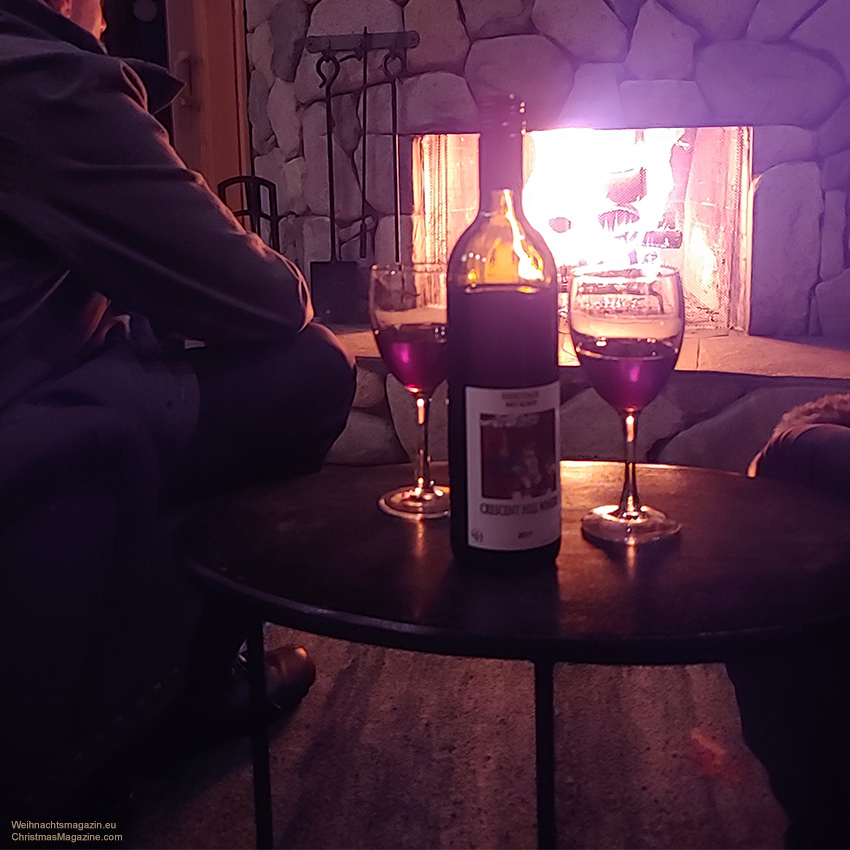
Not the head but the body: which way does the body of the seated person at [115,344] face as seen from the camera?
to the viewer's right

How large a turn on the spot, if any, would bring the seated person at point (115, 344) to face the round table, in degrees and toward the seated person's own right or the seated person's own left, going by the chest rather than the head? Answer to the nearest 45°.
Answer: approximately 45° to the seated person's own right

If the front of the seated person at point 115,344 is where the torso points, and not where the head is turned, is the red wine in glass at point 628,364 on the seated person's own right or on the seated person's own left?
on the seated person's own right

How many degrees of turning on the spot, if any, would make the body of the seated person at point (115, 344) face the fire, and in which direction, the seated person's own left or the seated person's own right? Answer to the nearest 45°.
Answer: approximately 45° to the seated person's own left
